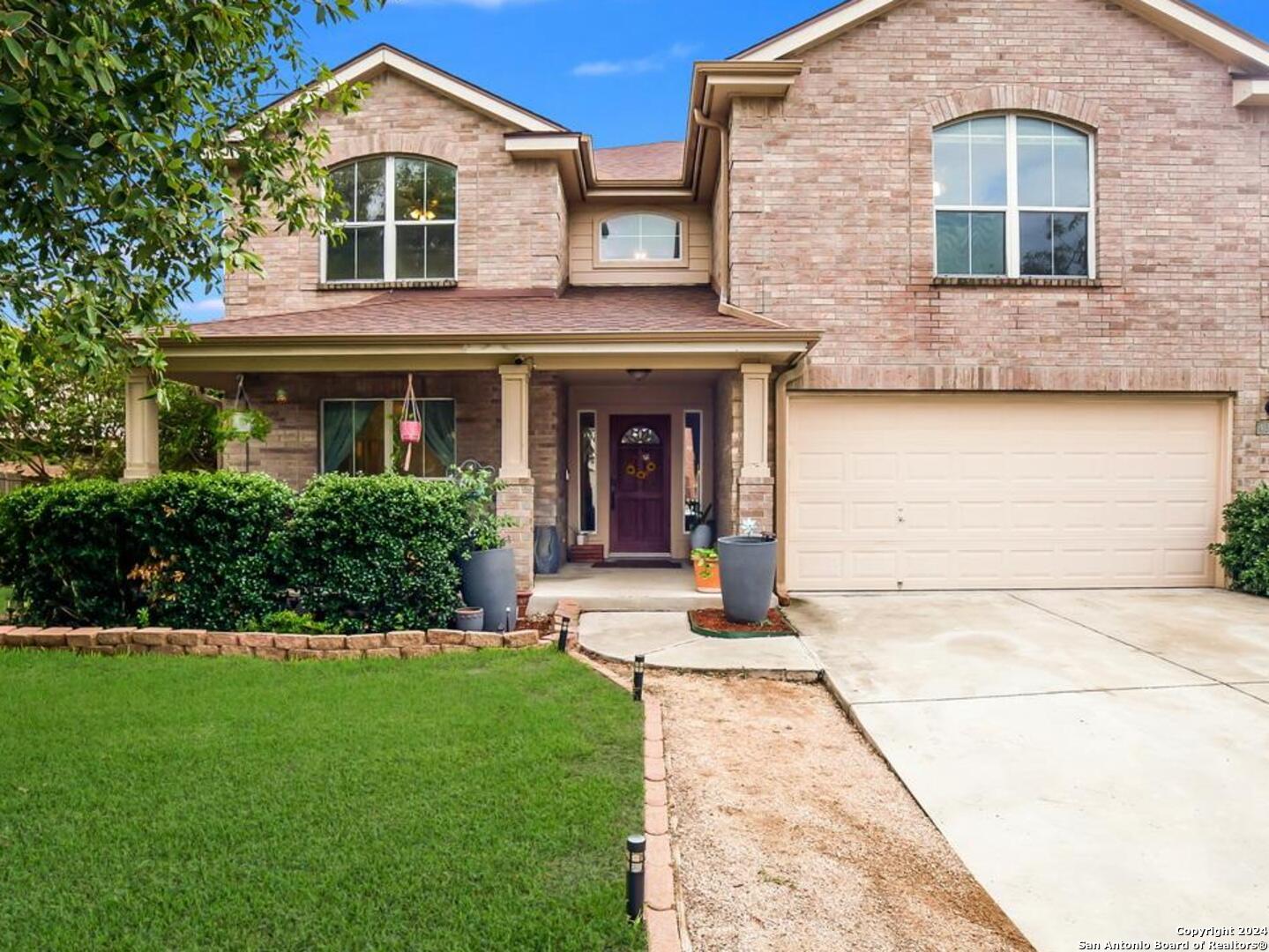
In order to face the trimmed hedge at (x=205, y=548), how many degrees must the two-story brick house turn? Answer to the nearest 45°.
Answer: approximately 45° to its right

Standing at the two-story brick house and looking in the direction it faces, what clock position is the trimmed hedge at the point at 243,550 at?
The trimmed hedge is roughly at 2 o'clock from the two-story brick house.

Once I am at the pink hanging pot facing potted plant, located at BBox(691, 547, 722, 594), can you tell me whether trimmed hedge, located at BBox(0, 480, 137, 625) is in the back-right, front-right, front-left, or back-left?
back-right

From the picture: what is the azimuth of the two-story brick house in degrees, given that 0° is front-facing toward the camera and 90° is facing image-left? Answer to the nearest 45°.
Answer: approximately 0°

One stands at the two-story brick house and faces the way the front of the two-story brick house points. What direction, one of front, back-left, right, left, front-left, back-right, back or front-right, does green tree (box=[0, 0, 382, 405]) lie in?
front-right

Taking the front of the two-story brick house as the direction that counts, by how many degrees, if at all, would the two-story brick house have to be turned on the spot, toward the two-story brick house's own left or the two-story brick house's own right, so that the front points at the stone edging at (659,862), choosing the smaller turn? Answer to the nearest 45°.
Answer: approximately 45° to the two-story brick house's own right

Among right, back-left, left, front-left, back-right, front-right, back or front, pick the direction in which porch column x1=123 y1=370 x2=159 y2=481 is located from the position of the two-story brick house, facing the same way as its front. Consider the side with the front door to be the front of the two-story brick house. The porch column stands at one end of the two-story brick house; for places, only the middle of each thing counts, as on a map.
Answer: right

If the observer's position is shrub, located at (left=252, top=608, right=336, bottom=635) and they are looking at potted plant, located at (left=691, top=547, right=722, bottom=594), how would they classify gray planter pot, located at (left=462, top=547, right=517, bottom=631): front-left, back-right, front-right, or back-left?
front-right

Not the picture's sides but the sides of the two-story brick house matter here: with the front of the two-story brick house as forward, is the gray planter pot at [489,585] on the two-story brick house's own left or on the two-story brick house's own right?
on the two-story brick house's own right

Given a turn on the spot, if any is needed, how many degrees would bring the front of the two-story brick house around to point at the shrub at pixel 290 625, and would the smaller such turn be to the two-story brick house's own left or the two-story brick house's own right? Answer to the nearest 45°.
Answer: approximately 45° to the two-story brick house's own right
